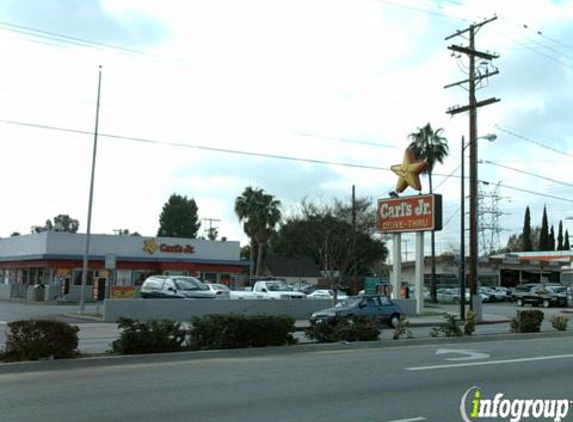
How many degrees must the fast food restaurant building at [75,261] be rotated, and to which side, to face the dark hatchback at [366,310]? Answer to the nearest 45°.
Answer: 0° — it already faces it

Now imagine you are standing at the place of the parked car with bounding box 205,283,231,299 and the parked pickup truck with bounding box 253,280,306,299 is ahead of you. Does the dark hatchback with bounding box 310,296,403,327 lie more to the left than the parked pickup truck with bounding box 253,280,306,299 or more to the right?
right

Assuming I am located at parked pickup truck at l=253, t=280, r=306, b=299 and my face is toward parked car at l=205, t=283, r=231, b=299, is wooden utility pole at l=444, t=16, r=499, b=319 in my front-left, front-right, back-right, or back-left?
back-left

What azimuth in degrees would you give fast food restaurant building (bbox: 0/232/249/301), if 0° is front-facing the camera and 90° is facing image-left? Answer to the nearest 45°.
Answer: approximately 315°

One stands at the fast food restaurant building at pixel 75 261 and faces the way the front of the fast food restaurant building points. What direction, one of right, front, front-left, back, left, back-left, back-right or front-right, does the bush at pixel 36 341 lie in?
front-right

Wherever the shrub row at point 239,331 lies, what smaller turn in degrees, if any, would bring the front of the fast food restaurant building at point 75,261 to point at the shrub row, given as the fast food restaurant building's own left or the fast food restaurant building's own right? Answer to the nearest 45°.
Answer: approximately 45° to the fast food restaurant building's own right

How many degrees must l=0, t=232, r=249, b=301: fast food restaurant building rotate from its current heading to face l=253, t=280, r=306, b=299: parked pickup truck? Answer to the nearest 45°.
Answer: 0° — it already faces it

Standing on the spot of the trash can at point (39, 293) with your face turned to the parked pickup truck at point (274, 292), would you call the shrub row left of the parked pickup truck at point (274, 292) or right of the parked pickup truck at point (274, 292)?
right

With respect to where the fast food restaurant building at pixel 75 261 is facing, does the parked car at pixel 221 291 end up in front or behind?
in front
